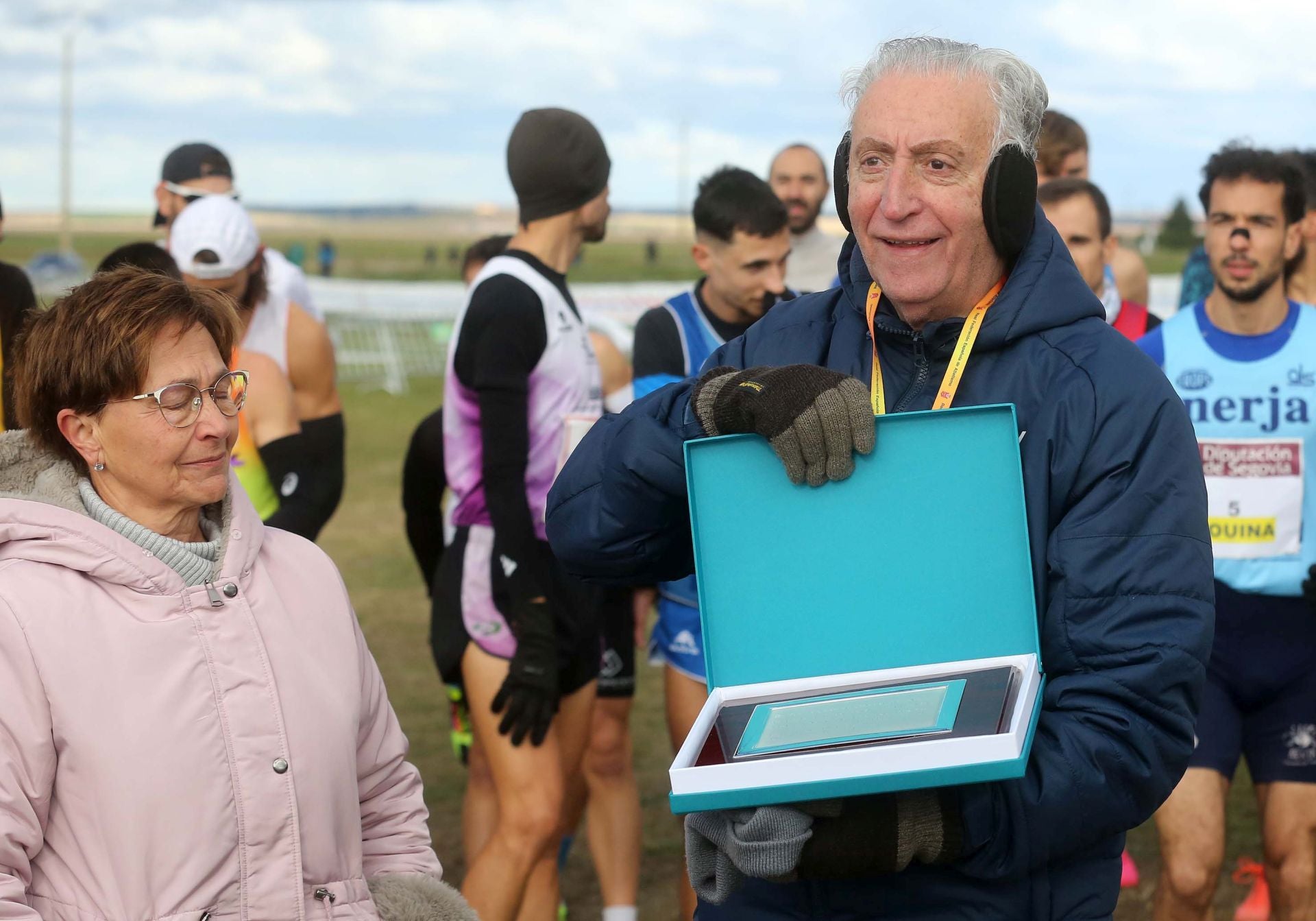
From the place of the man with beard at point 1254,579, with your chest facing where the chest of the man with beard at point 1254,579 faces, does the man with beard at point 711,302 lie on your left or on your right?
on your right

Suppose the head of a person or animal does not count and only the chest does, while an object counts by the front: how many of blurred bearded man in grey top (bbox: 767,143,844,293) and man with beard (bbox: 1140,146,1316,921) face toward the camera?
2

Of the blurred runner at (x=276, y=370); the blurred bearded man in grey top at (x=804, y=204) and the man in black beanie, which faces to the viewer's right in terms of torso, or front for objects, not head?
the man in black beanie

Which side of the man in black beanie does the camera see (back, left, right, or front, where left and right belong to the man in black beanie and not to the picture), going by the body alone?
right

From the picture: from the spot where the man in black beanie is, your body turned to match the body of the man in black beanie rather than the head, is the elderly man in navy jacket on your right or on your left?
on your right

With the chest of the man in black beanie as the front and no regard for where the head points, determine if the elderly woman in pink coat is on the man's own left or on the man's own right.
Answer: on the man's own right

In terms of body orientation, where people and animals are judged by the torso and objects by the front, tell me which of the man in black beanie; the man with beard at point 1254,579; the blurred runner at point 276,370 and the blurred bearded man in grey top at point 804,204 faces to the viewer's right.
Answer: the man in black beanie

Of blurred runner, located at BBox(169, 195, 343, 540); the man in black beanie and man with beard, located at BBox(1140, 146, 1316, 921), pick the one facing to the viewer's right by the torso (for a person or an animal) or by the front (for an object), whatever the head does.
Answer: the man in black beanie

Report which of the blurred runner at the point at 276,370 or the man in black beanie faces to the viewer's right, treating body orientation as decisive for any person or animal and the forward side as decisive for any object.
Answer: the man in black beanie
